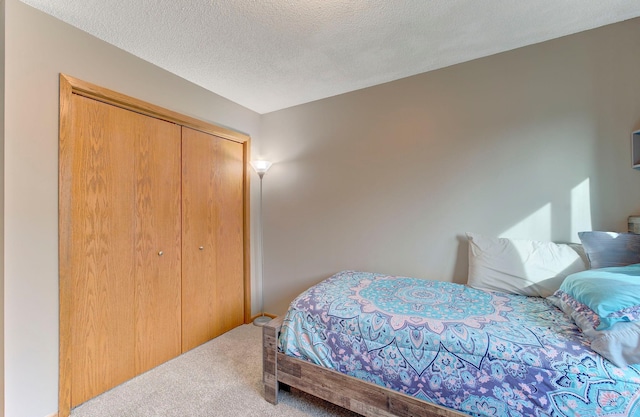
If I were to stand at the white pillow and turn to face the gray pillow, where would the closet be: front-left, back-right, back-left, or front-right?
back-right

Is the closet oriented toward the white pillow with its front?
yes

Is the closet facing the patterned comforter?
yes

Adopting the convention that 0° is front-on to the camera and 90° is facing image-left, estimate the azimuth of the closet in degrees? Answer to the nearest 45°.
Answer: approximately 315°

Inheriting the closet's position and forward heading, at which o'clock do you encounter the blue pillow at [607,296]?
The blue pillow is roughly at 12 o'clock from the closet.

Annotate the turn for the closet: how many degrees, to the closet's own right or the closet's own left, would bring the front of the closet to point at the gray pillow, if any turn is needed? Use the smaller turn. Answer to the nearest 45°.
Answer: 0° — it already faces it

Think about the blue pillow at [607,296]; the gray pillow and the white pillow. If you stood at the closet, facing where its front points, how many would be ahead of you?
3
